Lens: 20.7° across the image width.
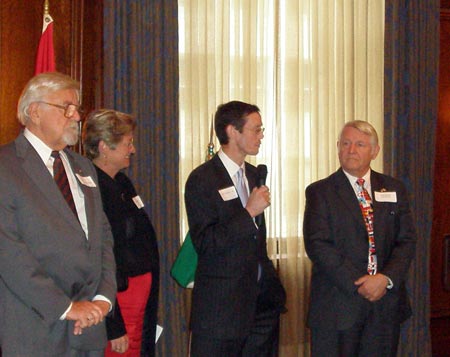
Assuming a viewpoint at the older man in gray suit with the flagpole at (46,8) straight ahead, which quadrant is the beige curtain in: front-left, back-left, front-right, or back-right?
front-right

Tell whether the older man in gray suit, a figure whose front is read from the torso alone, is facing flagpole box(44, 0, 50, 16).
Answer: no

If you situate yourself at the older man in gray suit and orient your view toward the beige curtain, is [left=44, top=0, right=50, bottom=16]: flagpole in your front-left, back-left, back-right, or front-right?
front-left

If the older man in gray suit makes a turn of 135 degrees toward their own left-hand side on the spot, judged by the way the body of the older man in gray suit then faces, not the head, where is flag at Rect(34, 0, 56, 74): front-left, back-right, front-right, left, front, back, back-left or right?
front

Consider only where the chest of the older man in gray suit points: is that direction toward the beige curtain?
no
